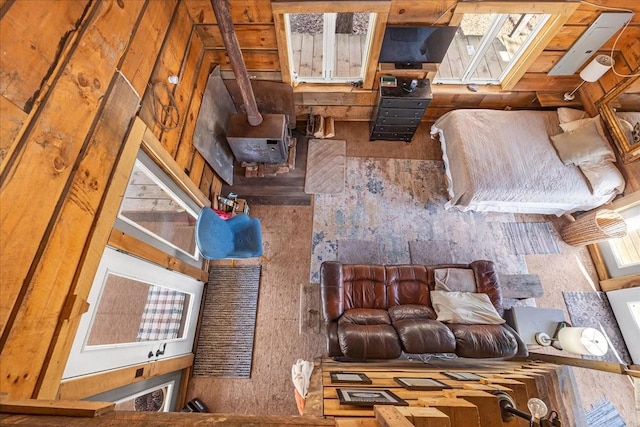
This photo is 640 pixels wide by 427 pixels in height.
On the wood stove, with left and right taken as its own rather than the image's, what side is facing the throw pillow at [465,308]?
front

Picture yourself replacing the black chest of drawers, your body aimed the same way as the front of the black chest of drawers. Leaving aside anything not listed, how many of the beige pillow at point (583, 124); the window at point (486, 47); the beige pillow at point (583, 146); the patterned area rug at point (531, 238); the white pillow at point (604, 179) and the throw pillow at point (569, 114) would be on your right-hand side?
0

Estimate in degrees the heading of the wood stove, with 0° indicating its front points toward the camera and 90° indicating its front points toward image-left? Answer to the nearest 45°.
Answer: approximately 0°

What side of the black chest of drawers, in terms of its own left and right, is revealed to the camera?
front

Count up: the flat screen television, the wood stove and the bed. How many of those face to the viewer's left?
1

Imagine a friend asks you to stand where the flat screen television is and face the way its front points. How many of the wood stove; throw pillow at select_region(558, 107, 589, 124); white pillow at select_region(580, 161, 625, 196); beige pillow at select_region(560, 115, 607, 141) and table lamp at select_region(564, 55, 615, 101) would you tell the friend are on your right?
1

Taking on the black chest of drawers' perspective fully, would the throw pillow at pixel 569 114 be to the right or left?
on its left

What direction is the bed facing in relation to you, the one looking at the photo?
facing to the left of the viewer

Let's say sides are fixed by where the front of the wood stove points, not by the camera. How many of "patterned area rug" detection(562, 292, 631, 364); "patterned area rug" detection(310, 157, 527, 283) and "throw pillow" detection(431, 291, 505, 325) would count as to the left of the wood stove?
3

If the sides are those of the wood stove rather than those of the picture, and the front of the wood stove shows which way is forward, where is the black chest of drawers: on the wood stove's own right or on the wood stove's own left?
on the wood stove's own left

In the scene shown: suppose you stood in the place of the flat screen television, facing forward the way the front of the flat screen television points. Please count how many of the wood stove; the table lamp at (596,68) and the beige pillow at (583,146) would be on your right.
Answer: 1

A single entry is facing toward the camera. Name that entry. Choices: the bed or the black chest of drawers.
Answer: the black chest of drawers

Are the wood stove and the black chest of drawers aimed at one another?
no

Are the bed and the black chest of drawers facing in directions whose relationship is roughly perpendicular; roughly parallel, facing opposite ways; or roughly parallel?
roughly perpendicular

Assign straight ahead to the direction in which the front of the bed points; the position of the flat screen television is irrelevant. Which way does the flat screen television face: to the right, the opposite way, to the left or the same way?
to the left

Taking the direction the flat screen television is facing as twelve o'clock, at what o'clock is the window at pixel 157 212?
The window is roughly at 2 o'clock from the flat screen television.

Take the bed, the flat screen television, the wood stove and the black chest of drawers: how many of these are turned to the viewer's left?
1

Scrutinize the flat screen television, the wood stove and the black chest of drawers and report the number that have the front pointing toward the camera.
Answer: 3
